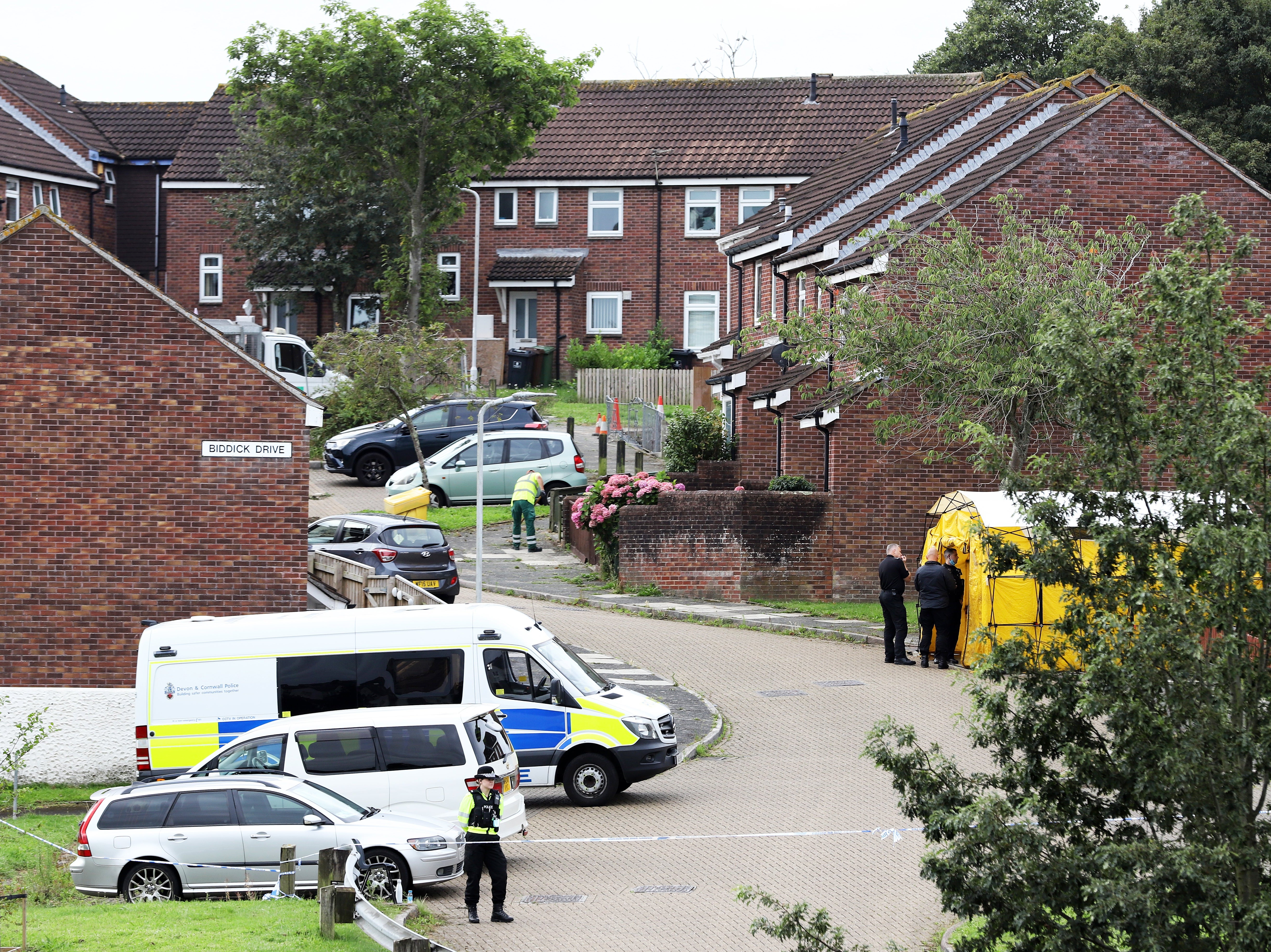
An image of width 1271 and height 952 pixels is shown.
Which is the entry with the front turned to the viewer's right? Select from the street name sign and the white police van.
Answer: the white police van

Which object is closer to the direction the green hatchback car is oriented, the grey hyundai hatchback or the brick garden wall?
the grey hyundai hatchback

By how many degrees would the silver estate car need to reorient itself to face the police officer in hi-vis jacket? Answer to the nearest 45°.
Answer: approximately 45° to its right

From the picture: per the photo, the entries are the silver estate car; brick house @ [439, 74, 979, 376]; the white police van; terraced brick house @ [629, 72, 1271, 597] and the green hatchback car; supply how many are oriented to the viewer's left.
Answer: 2

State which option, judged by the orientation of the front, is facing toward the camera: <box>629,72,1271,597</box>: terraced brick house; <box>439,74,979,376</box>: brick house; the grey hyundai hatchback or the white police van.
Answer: the brick house

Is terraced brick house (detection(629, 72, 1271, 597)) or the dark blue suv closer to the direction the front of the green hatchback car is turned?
the dark blue suv

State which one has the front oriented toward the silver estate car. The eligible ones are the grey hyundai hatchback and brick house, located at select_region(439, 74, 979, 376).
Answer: the brick house

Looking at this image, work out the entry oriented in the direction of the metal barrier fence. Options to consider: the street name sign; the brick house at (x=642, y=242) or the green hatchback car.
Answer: the brick house

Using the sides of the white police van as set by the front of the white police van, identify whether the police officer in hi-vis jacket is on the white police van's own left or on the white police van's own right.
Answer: on the white police van's own right

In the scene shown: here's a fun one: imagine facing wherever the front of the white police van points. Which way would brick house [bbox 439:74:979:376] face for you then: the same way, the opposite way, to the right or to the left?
to the right

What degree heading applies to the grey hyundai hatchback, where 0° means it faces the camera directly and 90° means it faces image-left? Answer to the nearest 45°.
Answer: approximately 135°

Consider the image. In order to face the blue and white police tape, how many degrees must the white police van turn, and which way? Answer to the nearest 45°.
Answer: approximately 45° to its right

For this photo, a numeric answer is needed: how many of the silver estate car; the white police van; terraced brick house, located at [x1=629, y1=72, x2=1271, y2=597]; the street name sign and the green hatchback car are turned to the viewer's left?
2

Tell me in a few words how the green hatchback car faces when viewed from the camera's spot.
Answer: facing to the left of the viewer

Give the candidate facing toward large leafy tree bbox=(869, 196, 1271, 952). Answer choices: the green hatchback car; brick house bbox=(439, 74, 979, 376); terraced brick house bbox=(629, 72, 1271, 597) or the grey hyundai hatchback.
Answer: the brick house

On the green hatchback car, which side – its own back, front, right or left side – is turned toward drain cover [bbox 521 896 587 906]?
left

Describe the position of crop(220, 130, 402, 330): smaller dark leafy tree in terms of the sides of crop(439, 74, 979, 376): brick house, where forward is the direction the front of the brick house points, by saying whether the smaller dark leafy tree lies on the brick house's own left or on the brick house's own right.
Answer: on the brick house's own right

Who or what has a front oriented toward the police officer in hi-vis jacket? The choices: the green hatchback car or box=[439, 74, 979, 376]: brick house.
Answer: the brick house

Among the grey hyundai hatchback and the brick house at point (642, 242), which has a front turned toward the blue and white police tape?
the brick house

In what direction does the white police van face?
to the viewer's right

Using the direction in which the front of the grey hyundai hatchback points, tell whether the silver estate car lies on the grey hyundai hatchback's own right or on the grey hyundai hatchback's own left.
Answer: on the grey hyundai hatchback's own left
